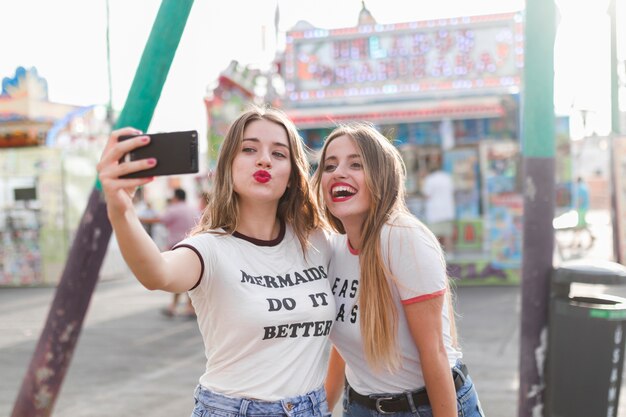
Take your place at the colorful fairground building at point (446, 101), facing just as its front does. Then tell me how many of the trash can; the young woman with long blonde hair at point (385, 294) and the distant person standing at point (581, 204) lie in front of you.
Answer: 2

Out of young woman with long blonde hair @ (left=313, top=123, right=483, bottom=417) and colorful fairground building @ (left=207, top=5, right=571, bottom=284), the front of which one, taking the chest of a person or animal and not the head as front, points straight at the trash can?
the colorful fairground building

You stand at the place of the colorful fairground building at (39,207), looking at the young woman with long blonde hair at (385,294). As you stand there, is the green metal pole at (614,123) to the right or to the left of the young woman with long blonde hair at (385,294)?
left

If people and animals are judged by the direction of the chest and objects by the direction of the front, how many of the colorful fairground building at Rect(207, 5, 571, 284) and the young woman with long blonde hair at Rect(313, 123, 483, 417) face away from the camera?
0

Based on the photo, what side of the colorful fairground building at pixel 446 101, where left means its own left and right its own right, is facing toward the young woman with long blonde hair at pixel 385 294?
front

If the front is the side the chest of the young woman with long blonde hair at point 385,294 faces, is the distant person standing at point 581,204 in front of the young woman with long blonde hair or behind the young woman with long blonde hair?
behind

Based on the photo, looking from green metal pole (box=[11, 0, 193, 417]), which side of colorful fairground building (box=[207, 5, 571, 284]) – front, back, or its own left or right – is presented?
front

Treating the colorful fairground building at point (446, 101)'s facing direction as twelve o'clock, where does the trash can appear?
The trash can is roughly at 12 o'clock from the colorful fairground building.

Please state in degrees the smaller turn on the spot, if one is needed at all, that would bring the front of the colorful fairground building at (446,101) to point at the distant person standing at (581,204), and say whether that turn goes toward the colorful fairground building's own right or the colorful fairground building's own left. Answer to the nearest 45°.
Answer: approximately 135° to the colorful fairground building's own left

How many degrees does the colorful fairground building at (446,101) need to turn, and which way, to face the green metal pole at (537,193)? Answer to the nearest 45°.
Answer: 0° — it already faces it

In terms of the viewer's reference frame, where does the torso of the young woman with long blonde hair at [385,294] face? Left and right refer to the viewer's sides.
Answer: facing the viewer and to the left of the viewer

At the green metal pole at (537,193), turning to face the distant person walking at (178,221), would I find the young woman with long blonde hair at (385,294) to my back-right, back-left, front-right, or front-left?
back-left

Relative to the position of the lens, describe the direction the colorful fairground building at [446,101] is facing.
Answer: facing the viewer

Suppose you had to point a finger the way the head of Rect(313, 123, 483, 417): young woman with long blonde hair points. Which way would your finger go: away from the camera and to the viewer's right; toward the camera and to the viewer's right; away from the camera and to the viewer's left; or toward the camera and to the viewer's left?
toward the camera and to the viewer's left

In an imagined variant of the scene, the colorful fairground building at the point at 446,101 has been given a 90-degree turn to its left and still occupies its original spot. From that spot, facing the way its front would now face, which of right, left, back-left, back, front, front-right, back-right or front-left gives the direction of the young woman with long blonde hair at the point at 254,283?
right

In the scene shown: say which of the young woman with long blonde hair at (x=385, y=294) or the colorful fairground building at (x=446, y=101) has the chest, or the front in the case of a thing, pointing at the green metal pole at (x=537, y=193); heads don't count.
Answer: the colorful fairground building
